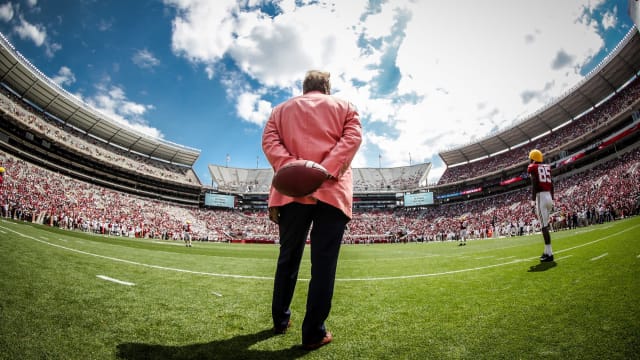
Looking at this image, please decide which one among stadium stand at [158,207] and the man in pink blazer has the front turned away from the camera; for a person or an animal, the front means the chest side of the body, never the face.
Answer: the man in pink blazer

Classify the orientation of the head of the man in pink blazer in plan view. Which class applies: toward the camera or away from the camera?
away from the camera

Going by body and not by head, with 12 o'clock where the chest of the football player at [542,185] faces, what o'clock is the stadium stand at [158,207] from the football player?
The stadium stand is roughly at 11 o'clock from the football player.

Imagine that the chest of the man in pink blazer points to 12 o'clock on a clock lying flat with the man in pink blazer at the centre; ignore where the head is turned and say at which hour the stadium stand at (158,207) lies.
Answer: The stadium stand is roughly at 11 o'clock from the man in pink blazer.

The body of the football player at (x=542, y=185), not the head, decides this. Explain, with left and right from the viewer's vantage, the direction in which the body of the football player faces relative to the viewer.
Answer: facing away from the viewer and to the left of the viewer

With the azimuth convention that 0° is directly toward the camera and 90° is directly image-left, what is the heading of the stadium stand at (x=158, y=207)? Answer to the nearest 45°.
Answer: approximately 0°

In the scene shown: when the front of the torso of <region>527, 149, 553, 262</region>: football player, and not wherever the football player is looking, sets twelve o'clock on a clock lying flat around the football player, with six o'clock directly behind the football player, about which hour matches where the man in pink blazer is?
The man in pink blazer is roughly at 8 o'clock from the football player.

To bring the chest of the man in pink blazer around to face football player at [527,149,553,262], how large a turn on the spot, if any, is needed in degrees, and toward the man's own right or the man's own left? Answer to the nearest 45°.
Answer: approximately 45° to the man's own right

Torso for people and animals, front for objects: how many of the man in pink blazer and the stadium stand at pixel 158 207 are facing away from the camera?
1

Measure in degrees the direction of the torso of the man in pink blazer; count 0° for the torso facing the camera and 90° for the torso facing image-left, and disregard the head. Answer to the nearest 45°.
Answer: approximately 180°

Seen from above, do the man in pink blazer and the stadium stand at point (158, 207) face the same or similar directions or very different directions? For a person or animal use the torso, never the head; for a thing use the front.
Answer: very different directions
